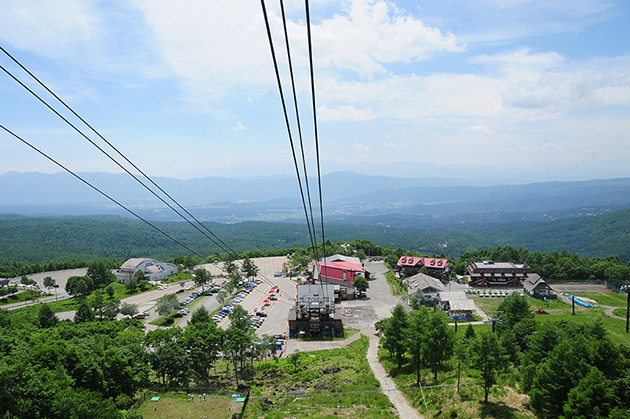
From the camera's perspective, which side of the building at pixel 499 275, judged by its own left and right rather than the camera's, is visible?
front

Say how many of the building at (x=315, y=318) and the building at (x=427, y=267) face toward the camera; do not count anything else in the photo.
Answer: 2

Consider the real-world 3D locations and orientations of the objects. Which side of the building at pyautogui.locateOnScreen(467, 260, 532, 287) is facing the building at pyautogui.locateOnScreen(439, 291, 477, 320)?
front

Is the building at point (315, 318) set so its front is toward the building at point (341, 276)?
no

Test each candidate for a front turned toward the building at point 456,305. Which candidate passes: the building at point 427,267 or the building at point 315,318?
the building at point 427,267

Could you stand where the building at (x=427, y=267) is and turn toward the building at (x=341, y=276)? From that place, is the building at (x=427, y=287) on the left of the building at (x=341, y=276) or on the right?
left

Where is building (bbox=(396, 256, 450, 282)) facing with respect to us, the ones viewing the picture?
facing the viewer

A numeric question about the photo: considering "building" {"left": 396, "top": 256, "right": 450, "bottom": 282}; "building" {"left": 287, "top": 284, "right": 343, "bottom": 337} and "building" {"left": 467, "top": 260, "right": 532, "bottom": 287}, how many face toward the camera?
3

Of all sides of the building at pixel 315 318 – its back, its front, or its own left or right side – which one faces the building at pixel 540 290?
left

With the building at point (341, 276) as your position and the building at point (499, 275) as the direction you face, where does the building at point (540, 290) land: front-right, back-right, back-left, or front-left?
front-right

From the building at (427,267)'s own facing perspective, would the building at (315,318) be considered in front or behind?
in front

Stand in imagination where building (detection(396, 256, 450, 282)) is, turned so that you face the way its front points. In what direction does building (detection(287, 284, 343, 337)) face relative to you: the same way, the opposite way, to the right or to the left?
the same way

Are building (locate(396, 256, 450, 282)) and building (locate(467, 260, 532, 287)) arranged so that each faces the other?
no

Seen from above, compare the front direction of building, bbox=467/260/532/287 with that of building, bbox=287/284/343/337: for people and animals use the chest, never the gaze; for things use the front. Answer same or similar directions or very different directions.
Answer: same or similar directions

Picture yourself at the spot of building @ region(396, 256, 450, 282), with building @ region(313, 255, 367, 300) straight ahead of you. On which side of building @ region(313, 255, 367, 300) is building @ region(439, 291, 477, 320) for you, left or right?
left

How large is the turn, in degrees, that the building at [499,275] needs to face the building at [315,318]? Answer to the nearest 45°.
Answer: approximately 45° to its right

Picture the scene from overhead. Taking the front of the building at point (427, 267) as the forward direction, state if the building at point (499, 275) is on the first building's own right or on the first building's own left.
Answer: on the first building's own left

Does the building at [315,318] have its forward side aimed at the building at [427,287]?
no
